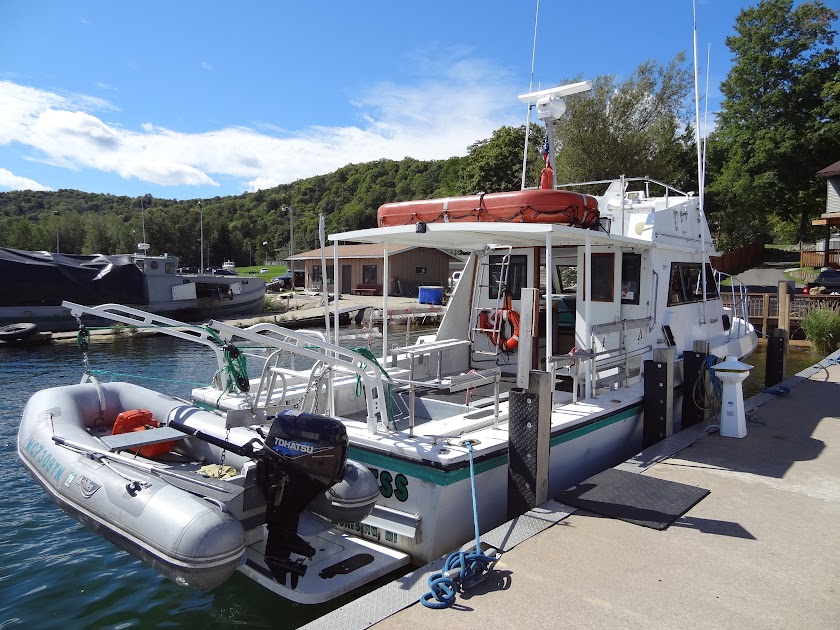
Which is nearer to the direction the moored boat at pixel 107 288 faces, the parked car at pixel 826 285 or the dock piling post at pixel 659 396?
the parked car

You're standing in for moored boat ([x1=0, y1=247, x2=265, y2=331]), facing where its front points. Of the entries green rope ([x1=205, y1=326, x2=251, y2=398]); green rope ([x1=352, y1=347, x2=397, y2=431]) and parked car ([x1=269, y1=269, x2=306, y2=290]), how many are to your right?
2

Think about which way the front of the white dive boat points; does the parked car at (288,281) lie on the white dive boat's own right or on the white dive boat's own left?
on the white dive boat's own left

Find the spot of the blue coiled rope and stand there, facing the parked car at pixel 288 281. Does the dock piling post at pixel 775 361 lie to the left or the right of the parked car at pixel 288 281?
right

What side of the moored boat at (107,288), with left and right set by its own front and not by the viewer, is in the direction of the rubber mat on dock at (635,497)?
right

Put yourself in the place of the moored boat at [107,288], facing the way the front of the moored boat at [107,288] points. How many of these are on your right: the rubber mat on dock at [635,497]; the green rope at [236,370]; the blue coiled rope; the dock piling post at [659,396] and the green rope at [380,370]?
5

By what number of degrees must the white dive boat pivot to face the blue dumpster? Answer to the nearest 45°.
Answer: approximately 45° to its left

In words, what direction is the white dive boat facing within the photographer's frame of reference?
facing away from the viewer and to the right of the viewer

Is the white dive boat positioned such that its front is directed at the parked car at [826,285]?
yes

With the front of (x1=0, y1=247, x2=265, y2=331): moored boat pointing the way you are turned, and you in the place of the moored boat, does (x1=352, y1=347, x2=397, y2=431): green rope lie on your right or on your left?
on your right
